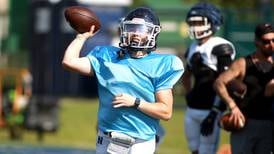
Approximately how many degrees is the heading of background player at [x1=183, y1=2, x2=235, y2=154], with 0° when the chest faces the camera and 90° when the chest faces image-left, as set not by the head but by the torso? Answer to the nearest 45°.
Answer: approximately 45°

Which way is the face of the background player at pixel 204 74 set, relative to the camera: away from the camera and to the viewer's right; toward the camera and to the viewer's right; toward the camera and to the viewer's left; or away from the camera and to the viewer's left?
toward the camera and to the viewer's left

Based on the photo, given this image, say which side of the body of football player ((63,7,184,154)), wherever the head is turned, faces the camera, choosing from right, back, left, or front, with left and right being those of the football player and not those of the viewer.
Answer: front

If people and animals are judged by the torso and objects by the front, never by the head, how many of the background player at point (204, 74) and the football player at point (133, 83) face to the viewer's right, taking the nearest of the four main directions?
0
